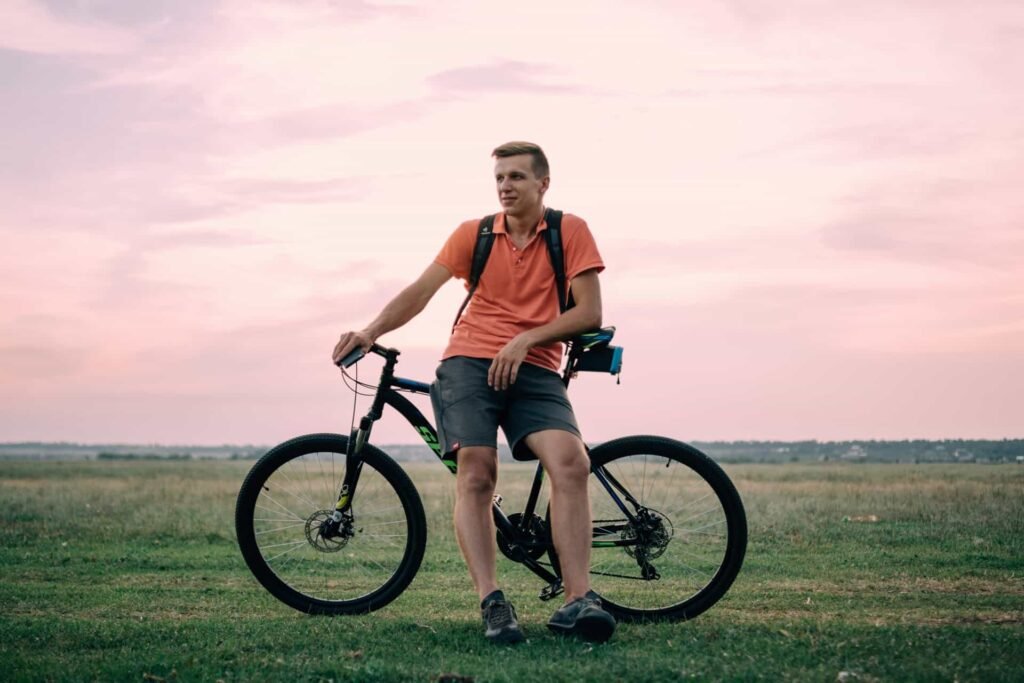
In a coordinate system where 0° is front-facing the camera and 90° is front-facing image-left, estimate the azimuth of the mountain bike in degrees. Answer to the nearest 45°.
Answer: approximately 90°

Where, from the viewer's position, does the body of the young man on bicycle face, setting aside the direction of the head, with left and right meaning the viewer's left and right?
facing the viewer
